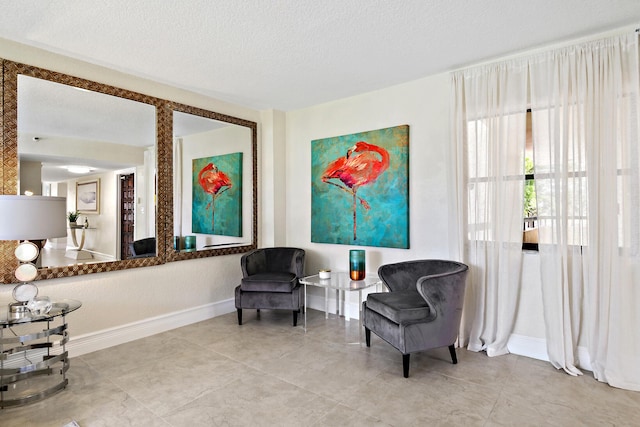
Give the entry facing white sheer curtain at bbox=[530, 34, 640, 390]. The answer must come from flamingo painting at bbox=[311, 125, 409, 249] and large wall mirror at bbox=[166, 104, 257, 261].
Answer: the large wall mirror

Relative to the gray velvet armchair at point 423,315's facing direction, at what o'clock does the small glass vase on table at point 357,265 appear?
The small glass vase on table is roughly at 3 o'clock from the gray velvet armchair.

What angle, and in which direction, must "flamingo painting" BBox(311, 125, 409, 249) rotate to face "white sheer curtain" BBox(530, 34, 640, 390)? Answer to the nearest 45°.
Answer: approximately 90° to its left

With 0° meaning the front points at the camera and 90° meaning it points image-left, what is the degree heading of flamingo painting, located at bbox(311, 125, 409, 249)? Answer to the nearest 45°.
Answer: approximately 45°

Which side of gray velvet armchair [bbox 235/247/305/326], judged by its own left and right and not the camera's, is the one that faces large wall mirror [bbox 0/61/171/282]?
right

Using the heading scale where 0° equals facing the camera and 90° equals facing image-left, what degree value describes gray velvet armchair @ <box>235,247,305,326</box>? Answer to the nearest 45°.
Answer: approximately 0°

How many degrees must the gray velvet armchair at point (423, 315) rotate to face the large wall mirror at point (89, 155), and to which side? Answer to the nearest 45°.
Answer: approximately 45° to its right

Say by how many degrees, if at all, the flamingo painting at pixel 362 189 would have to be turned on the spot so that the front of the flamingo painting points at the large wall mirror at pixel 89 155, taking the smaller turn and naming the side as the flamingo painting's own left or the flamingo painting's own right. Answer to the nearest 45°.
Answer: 0° — it already faces it

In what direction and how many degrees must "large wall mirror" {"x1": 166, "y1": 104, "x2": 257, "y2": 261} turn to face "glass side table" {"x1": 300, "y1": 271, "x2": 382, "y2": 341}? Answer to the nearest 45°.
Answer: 0° — it already faces it

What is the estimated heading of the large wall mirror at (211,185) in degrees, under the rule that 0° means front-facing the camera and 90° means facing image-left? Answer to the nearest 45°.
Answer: approximately 315°

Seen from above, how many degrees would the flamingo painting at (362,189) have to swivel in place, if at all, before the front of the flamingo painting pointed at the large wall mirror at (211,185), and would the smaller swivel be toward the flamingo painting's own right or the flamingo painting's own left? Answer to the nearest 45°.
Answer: approximately 45° to the flamingo painting's own right

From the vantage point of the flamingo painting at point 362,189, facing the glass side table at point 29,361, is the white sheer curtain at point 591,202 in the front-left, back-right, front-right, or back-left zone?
back-left

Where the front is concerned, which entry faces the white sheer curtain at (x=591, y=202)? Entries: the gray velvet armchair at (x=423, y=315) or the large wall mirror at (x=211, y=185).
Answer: the large wall mirror
